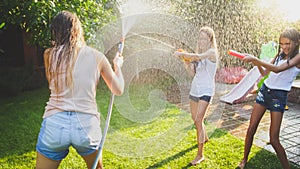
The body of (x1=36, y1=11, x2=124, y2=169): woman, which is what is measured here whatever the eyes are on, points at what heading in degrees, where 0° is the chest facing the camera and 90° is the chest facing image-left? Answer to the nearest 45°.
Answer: approximately 180°

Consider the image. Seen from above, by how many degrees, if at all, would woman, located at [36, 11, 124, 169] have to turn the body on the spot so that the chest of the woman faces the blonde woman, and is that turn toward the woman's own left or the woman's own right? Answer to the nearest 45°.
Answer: approximately 45° to the woman's own right

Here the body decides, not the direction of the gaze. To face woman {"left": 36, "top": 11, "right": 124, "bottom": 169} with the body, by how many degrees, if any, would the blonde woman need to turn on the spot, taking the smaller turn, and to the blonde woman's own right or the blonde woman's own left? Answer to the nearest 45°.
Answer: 0° — they already face them

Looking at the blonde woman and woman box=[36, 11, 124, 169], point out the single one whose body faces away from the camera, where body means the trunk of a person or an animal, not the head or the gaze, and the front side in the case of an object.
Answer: the woman

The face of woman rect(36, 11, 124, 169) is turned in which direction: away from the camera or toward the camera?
away from the camera

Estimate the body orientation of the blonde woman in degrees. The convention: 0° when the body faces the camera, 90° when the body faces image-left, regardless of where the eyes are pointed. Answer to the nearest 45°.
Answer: approximately 45°

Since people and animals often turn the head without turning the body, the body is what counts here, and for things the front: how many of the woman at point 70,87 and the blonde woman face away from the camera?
1
